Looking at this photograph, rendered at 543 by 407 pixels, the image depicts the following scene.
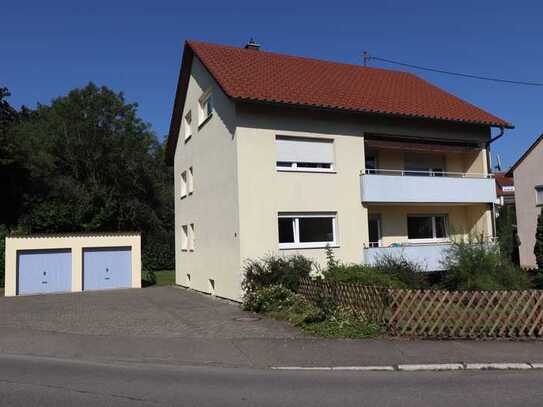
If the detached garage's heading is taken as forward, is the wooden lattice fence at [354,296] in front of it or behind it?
in front

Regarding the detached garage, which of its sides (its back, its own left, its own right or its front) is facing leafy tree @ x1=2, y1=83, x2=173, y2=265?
back

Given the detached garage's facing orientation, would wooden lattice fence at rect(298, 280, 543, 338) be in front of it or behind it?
in front

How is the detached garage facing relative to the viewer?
toward the camera

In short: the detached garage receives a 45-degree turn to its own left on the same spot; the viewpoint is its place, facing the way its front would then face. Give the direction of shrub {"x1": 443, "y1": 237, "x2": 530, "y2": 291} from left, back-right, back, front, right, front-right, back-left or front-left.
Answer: front

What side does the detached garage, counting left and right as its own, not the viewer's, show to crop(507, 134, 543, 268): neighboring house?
left

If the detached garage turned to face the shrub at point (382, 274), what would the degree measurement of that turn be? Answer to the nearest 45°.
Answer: approximately 45° to its left

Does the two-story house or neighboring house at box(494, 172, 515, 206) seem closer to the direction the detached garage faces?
the two-story house

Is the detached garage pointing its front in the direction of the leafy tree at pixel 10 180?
no

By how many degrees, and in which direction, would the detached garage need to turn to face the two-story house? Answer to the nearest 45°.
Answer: approximately 45° to its left

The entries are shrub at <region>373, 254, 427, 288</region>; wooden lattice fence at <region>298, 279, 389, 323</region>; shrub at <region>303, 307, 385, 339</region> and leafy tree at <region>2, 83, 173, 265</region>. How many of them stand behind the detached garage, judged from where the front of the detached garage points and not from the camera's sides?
1

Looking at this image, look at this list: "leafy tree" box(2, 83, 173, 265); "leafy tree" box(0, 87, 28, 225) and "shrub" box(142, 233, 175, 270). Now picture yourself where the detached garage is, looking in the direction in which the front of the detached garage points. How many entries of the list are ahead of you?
0

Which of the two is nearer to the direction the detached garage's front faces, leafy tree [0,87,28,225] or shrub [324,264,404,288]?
the shrub
